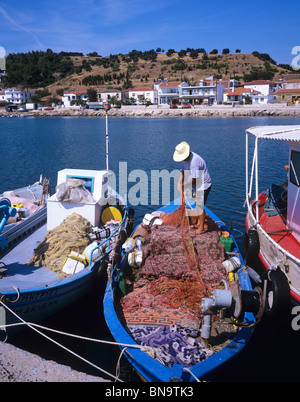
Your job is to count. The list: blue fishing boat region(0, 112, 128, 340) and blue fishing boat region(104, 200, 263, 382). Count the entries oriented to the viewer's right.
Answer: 0

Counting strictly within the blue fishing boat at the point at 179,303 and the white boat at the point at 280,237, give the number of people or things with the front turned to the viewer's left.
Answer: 0

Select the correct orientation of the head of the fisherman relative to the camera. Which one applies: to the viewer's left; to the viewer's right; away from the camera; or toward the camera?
to the viewer's left
